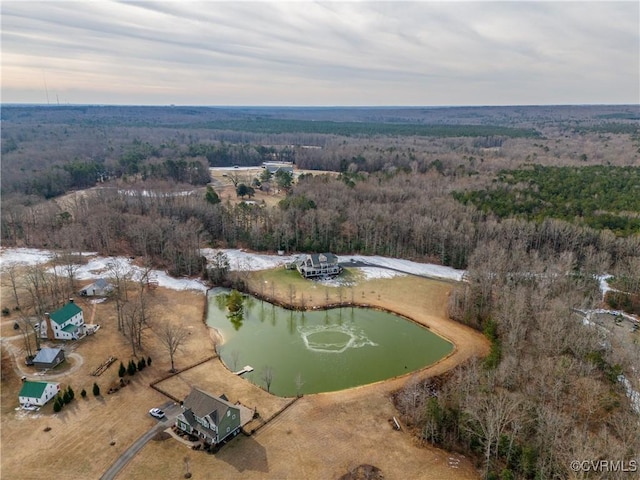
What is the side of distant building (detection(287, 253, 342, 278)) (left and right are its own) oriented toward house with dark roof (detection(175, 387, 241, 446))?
front

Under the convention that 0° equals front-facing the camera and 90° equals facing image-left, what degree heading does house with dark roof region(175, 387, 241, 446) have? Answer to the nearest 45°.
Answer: approximately 45°

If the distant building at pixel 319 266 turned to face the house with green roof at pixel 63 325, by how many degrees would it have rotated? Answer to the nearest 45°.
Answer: approximately 45° to its right

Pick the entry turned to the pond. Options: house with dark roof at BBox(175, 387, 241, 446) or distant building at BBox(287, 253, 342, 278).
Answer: the distant building

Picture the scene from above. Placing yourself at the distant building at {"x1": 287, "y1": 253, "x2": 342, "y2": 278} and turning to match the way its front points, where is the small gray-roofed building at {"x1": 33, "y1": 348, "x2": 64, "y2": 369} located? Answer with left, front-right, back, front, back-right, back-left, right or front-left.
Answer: front-right

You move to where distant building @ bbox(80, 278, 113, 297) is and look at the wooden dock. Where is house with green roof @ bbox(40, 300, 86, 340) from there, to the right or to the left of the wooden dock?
right

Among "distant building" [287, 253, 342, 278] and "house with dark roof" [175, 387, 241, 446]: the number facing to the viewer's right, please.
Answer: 0

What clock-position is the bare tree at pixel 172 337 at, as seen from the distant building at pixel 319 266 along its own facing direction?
The bare tree is roughly at 1 o'clock from the distant building.

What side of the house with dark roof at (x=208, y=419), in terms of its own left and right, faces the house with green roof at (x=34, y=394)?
right

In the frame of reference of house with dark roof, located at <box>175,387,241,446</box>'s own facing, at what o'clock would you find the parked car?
The parked car is roughly at 3 o'clock from the house with dark roof.

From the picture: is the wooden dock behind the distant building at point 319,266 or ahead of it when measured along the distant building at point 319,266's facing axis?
ahead

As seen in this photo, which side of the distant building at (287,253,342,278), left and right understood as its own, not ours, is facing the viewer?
front
